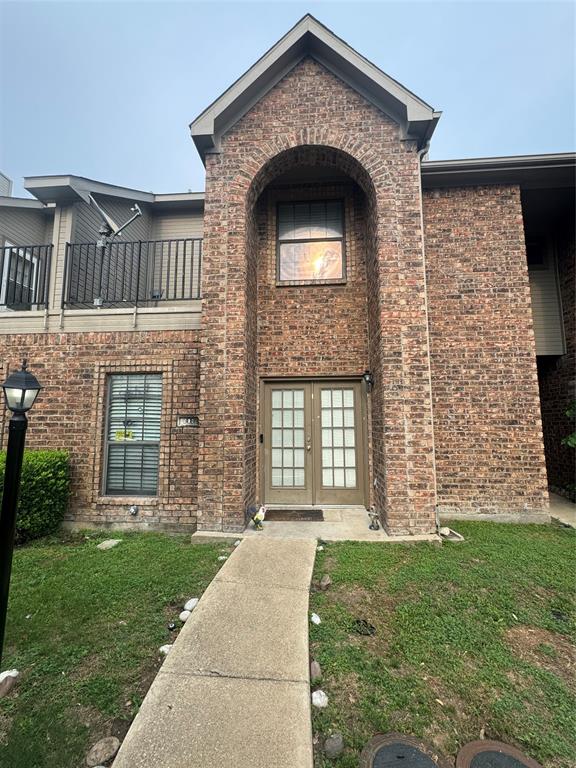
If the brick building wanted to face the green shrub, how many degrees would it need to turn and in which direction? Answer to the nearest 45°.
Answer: approximately 90° to its right

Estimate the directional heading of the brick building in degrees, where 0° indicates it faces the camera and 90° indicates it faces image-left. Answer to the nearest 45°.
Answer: approximately 0°

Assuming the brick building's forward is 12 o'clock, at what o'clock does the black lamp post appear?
The black lamp post is roughly at 1 o'clock from the brick building.

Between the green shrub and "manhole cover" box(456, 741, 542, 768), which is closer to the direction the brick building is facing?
the manhole cover

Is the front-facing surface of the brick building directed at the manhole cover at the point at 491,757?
yes

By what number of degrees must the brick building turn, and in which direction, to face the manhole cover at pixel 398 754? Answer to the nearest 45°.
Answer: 0° — it already faces it

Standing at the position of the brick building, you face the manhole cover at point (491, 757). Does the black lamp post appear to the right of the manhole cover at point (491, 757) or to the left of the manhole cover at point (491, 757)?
right
